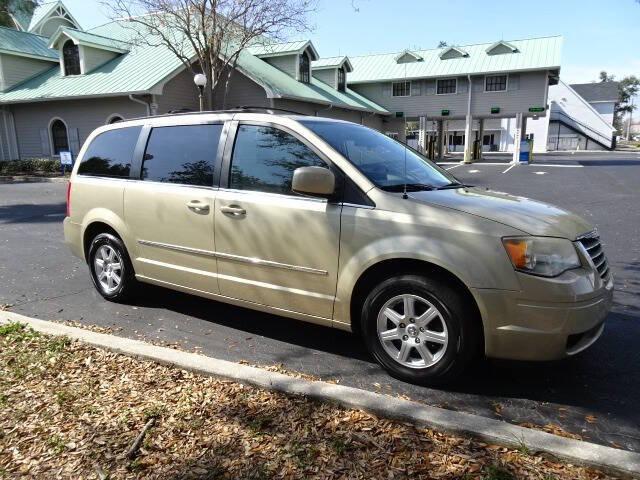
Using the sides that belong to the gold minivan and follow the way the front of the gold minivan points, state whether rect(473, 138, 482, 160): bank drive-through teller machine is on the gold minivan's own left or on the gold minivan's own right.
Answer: on the gold minivan's own left

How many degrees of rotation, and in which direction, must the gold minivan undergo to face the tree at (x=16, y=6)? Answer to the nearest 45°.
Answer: approximately 180°

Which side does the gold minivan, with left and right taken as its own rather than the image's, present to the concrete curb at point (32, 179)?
back

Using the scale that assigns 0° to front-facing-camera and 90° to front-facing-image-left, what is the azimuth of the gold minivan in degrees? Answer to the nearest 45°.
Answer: approximately 315°

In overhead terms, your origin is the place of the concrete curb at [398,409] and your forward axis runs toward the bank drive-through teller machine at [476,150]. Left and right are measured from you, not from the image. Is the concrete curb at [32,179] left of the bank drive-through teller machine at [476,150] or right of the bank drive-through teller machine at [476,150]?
left
